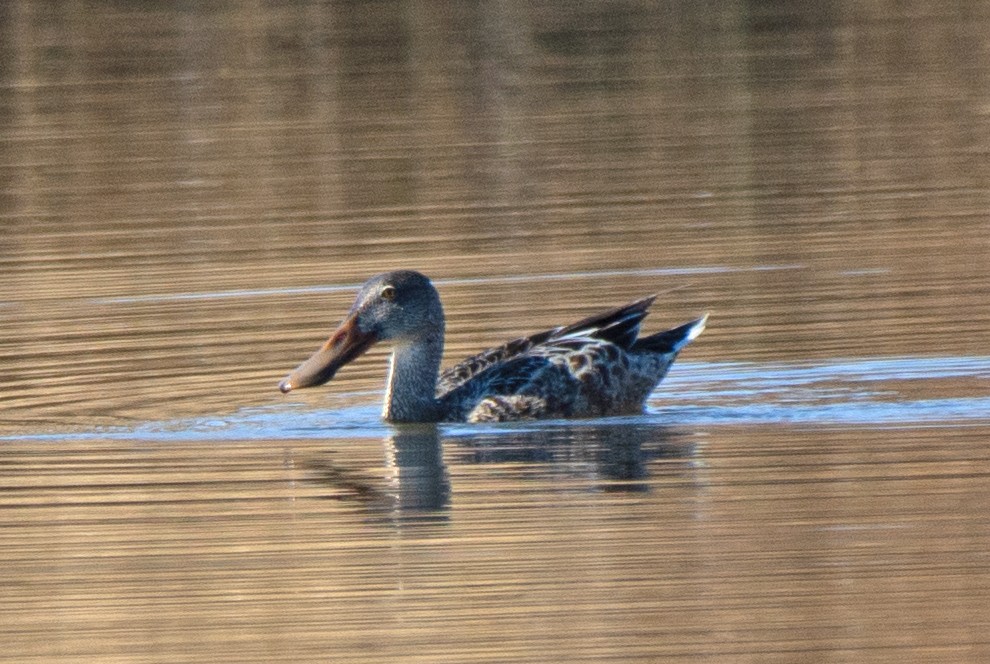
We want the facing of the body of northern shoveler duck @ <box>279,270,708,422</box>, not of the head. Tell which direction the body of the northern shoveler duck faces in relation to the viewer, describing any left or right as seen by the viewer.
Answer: facing to the left of the viewer
